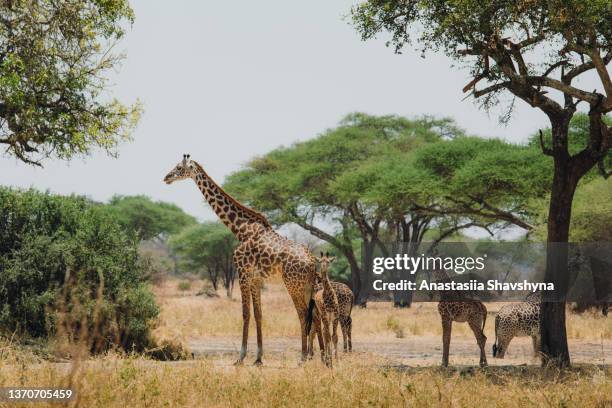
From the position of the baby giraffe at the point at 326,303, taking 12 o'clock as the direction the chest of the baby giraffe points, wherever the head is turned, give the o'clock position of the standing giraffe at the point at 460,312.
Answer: The standing giraffe is roughly at 8 o'clock from the baby giraffe.

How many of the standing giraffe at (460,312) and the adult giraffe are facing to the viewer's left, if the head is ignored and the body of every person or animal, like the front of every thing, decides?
2

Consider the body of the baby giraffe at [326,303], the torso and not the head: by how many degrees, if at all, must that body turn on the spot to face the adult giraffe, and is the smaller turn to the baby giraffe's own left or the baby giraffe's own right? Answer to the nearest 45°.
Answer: approximately 90° to the baby giraffe's own right

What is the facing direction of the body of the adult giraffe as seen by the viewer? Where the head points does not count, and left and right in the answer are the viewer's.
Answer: facing to the left of the viewer

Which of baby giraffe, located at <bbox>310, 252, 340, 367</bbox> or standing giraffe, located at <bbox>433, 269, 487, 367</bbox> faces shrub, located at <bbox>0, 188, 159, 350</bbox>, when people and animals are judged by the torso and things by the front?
the standing giraffe

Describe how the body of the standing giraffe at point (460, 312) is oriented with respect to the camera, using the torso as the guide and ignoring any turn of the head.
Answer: to the viewer's left

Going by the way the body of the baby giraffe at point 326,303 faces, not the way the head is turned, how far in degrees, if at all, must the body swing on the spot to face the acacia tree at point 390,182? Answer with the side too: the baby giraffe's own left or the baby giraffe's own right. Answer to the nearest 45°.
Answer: approximately 180°

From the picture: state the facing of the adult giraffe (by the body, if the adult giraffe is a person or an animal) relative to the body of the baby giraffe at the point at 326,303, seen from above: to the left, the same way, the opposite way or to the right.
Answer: to the right

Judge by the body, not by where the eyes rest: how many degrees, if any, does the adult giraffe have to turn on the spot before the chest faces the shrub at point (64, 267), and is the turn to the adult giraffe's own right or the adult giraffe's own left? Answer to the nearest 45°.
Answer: approximately 45° to the adult giraffe's own right
